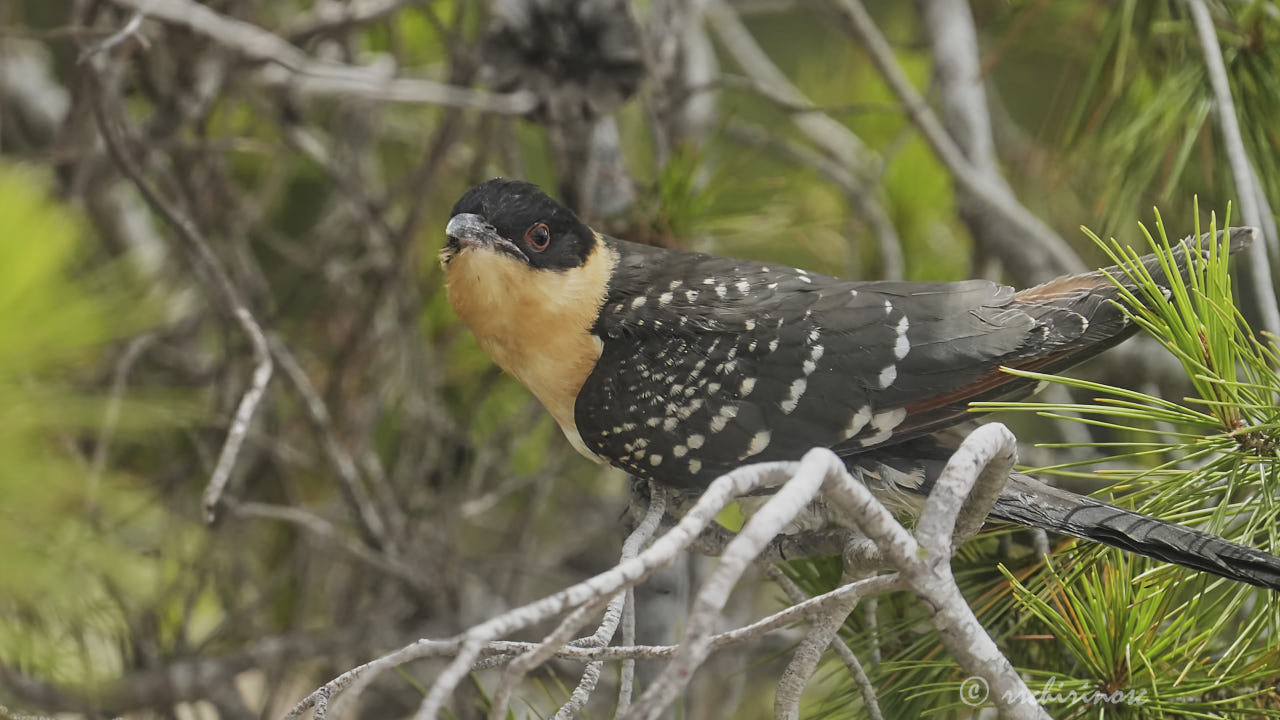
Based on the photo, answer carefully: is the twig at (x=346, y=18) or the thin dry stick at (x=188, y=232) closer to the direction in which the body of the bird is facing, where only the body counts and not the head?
the thin dry stick

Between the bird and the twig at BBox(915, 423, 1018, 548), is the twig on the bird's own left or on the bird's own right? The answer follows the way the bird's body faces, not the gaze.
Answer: on the bird's own left

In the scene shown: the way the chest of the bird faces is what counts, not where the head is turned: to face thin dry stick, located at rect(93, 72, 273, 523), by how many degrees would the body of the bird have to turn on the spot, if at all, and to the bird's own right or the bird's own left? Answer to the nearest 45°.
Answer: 0° — it already faces it

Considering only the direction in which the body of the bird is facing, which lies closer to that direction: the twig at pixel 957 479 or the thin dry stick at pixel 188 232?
the thin dry stick

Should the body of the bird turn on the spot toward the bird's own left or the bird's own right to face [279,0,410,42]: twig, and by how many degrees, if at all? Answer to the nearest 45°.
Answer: approximately 45° to the bird's own right

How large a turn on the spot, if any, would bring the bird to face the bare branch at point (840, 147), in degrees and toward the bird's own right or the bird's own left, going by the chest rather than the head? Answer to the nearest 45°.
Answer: approximately 90° to the bird's own right

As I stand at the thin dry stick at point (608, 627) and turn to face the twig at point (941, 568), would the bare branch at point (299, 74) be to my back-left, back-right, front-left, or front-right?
back-left

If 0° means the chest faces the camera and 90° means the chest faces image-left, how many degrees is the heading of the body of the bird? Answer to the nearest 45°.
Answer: approximately 90°
